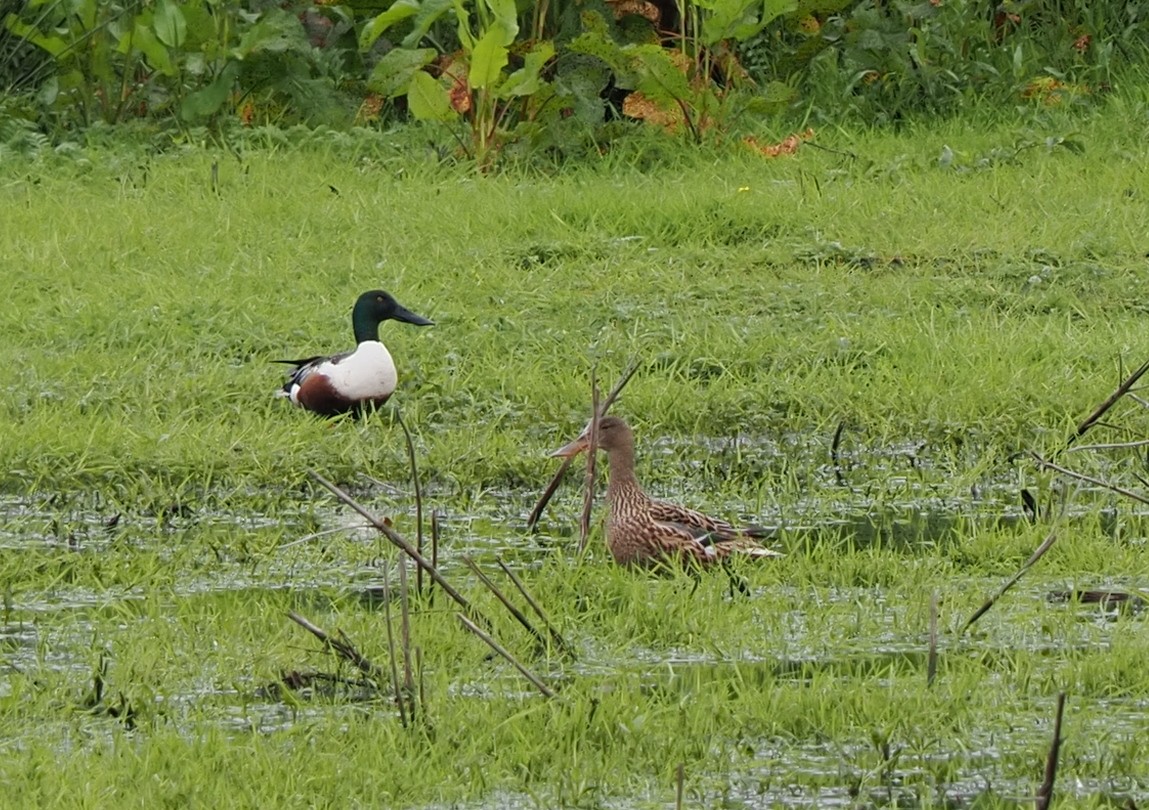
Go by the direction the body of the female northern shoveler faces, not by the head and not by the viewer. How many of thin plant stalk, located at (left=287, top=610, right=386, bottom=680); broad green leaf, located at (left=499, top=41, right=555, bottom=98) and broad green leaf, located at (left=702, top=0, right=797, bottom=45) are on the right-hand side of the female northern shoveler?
2

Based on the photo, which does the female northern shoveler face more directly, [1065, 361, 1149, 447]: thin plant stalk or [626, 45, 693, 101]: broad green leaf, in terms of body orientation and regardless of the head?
the broad green leaf

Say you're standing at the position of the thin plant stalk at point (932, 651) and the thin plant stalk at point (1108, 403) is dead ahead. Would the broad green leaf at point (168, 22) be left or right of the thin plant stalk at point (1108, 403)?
left

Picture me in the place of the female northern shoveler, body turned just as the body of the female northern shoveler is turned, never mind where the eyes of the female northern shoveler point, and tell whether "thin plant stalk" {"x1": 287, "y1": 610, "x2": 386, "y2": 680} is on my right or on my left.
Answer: on my left

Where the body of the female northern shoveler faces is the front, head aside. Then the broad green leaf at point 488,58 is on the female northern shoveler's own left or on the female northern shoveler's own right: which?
on the female northern shoveler's own right

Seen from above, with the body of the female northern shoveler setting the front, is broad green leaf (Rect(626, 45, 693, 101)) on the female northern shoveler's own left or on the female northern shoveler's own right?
on the female northern shoveler's own right

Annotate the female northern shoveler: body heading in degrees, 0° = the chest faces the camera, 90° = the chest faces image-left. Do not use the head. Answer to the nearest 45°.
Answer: approximately 90°

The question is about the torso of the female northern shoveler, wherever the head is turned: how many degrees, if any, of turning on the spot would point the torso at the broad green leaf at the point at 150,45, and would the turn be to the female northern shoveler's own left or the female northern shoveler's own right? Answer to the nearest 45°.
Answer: approximately 45° to the female northern shoveler's own right

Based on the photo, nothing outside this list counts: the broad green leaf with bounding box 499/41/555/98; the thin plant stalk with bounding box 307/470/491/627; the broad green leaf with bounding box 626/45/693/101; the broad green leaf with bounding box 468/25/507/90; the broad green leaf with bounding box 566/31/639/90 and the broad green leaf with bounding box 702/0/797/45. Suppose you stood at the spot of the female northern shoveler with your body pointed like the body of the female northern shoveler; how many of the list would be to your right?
5

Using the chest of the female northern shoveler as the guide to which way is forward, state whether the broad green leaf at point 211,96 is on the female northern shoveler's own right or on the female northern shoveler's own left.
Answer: on the female northern shoveler's own right

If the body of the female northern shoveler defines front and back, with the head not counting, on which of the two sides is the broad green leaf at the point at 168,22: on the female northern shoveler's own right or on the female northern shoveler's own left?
on the female northern shoveler's own right

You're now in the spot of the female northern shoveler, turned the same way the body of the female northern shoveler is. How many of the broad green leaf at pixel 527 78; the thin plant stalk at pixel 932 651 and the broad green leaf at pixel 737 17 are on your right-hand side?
2

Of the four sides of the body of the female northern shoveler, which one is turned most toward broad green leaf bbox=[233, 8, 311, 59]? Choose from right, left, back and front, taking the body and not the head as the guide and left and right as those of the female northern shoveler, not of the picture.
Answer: right

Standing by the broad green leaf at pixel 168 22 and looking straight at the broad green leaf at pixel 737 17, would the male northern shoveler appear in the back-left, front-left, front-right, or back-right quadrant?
front-right
